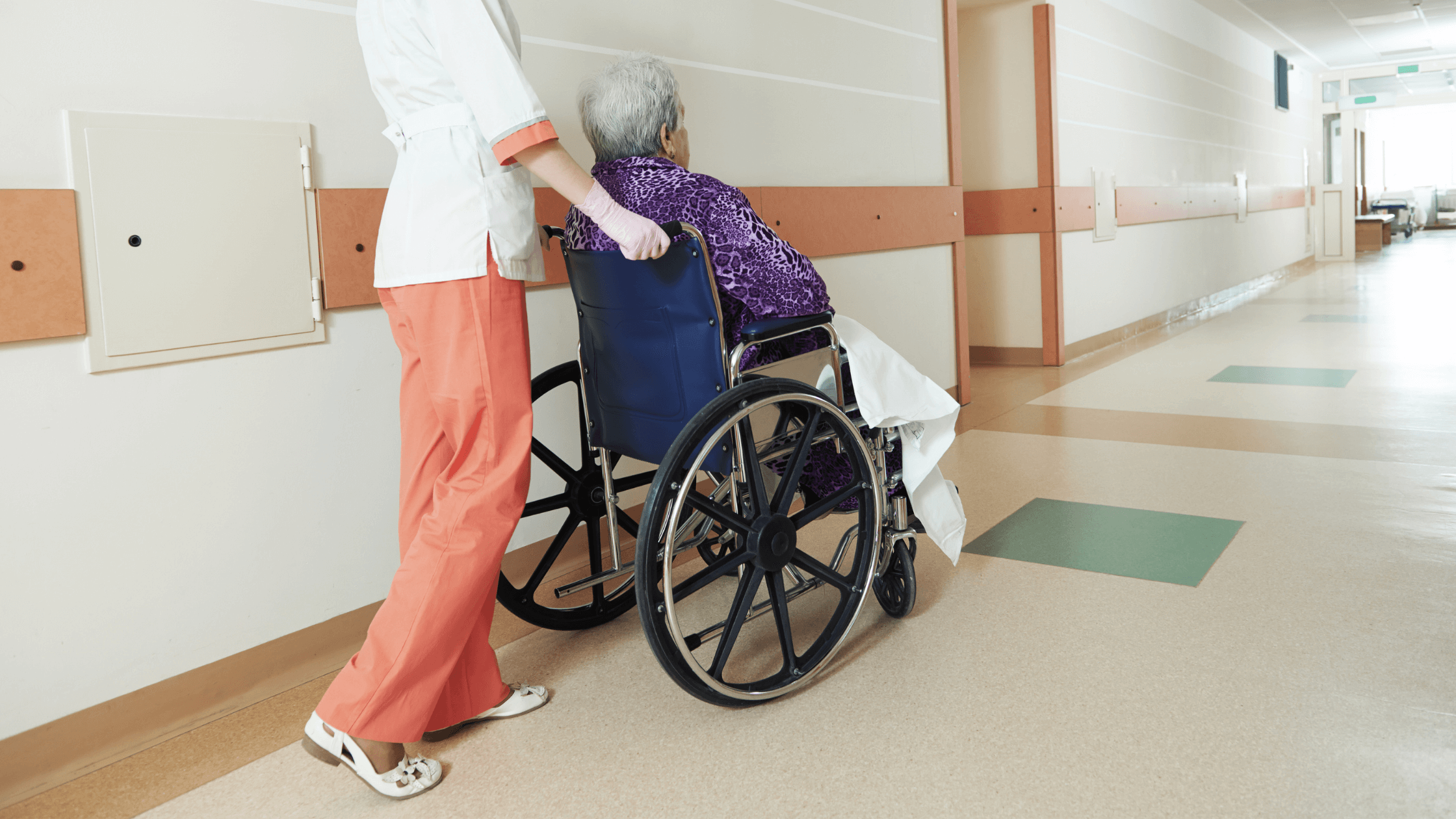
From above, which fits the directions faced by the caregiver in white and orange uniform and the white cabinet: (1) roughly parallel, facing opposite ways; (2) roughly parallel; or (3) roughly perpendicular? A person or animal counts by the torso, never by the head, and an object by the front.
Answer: roughly perpendicular

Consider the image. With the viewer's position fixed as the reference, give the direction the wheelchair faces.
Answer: facing away from the viewer and to the right of the viewer

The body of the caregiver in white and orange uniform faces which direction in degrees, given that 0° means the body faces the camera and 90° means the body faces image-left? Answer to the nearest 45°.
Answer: approximately 225°

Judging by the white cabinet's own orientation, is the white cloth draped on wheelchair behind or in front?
in front
